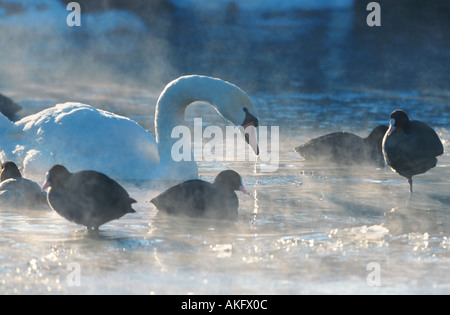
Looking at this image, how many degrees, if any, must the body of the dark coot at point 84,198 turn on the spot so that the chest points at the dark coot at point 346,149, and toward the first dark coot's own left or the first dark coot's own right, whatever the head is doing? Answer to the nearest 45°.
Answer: approximately 135° to the first dark coot's own right

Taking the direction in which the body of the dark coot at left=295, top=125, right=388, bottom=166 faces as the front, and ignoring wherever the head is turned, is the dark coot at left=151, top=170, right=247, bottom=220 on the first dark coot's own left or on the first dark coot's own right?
on the first dark coot's own right

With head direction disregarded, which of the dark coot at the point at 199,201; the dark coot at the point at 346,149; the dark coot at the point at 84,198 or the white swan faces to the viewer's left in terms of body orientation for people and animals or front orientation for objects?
the dark coot at the point at 84,198

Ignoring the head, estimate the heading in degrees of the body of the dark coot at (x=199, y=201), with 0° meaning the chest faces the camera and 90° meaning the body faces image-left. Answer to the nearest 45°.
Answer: approximately 270°

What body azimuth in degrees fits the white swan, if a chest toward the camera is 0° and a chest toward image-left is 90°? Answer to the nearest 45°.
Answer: approximately 270°

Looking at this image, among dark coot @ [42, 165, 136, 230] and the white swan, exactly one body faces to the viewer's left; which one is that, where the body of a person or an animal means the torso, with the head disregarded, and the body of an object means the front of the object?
the dark coot

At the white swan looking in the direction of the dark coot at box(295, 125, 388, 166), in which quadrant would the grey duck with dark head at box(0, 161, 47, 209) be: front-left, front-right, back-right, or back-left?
back-right

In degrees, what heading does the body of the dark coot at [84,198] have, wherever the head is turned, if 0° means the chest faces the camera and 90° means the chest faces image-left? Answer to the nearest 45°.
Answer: approximately 90°

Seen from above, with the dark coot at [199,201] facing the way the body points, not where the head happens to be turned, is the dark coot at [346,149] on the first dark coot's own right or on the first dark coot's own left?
on the first dark coot's own left

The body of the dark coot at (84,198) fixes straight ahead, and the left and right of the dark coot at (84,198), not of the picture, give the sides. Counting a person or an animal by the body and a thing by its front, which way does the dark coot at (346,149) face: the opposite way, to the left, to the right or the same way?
the opposite way

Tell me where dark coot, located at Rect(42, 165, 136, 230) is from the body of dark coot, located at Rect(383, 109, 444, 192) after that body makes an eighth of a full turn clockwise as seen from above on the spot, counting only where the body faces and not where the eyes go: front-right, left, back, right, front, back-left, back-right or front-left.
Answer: front-left

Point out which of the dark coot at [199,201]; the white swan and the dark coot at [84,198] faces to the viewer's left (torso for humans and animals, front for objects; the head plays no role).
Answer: the dark coot at [84,198]

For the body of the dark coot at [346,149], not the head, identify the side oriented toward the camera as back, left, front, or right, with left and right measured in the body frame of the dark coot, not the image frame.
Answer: right

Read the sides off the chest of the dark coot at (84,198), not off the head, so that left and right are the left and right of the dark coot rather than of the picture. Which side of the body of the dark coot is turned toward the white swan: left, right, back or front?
right

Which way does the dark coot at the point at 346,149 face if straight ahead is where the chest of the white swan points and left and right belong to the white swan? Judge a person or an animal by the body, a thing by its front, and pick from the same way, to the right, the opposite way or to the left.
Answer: the same way

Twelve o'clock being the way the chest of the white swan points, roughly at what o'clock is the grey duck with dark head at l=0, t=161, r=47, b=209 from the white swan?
The grey duck with dark head is roughly at 4 o'clock from the white swan.

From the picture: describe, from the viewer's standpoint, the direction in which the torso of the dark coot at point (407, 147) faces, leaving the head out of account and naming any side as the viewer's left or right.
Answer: facing the viewer and to the left of the viewer
